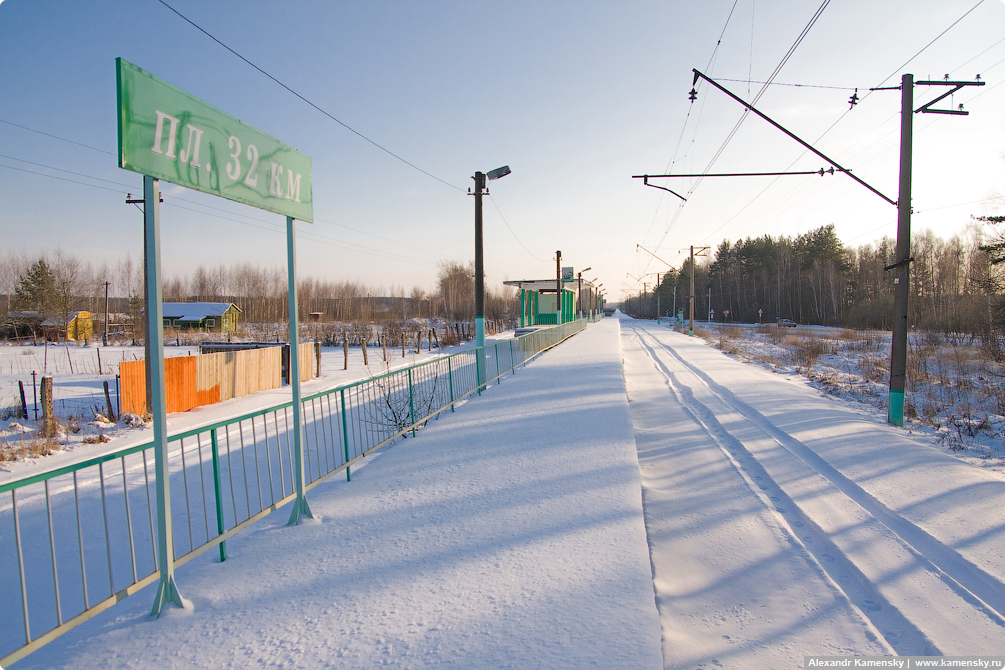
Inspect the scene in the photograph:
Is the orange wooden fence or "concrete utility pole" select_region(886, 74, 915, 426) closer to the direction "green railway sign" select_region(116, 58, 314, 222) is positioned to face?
the concrete utility pole

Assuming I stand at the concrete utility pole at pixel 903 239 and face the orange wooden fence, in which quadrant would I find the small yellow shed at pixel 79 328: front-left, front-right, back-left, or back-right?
front-right

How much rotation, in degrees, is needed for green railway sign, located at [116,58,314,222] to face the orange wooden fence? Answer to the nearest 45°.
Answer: approximately 135° to its left

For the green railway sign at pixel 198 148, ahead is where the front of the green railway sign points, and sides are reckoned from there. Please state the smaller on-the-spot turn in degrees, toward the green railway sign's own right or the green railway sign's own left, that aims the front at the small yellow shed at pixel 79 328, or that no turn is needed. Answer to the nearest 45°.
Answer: approximately 135° to the green railway sign's own left

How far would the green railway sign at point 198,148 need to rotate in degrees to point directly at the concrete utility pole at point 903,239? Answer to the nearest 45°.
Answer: approximately 45° to its left

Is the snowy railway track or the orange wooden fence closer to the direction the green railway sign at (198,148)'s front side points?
the snowy railway track

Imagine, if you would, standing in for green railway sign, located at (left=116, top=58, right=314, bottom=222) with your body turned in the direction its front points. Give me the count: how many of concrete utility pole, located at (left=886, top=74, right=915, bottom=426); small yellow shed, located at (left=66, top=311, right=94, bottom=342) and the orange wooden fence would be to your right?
0

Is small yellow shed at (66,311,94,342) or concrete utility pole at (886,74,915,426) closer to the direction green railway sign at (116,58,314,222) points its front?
the concrete utility pole

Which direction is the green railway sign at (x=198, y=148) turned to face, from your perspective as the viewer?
facing the viewer and to the right of the viewer
